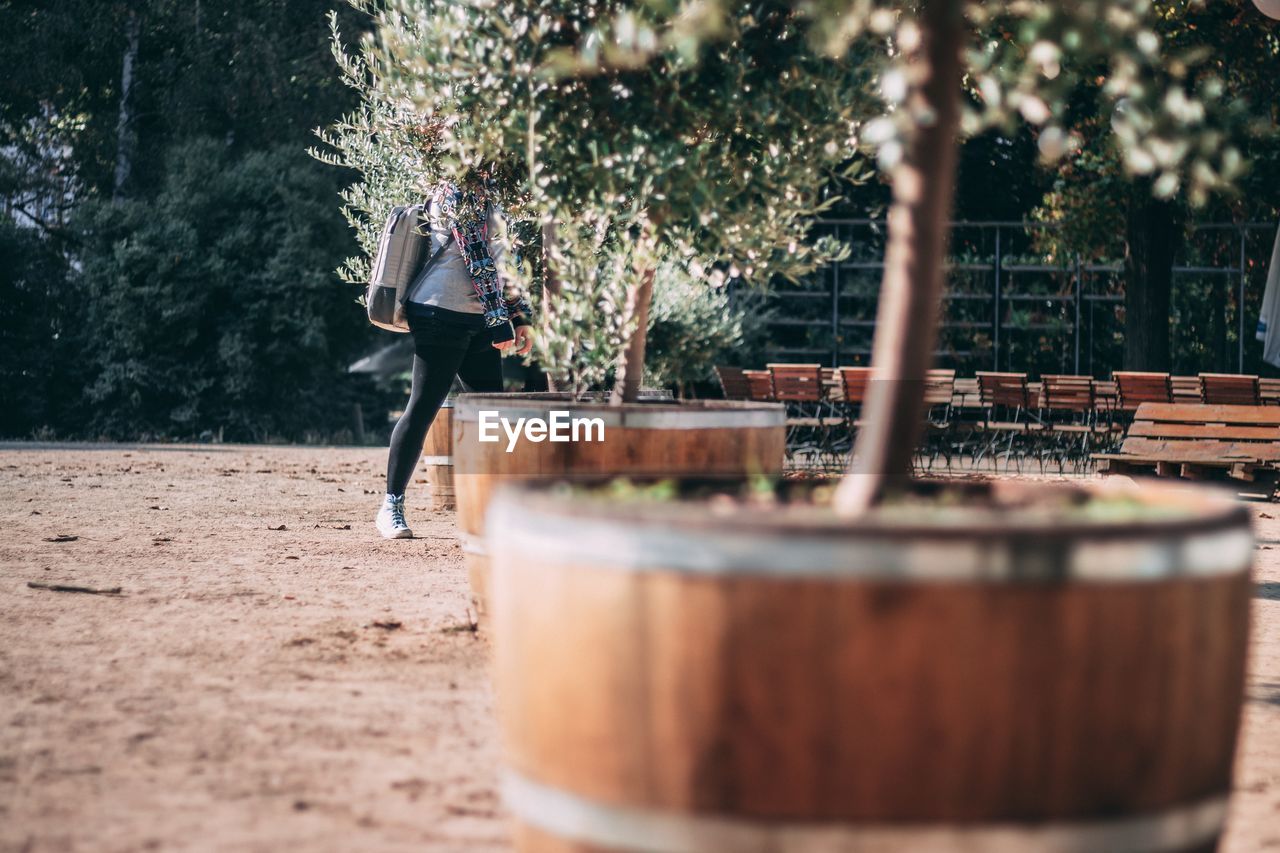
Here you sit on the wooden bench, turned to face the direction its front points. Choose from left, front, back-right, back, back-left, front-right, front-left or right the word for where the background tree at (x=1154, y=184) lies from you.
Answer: back

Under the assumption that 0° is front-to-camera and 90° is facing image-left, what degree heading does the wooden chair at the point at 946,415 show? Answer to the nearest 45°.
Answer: approximately 180°

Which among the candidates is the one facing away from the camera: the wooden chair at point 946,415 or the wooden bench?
the wooden chair

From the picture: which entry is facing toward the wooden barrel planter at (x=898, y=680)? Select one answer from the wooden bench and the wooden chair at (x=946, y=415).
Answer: the wooden bench

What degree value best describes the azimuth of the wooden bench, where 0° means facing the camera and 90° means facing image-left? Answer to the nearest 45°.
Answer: approximately 0°

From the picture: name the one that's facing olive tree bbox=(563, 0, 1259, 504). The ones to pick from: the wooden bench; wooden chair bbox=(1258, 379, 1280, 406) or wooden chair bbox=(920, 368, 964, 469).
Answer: the wooden bench

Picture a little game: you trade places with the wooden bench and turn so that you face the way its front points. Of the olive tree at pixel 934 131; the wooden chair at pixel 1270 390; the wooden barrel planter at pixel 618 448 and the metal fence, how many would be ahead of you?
2

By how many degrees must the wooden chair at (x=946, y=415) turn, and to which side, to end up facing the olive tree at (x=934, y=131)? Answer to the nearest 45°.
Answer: approximately 180°

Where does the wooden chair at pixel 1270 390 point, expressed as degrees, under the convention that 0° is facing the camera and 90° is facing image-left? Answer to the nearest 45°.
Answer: approximately 180°
